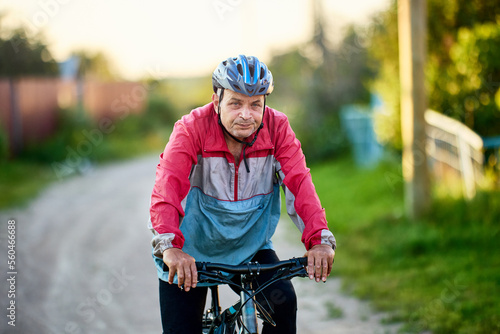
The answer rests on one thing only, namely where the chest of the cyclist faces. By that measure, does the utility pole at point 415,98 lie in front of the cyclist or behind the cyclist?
behind

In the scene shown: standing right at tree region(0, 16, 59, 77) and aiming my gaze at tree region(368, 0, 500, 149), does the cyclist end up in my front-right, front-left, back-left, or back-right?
front-right

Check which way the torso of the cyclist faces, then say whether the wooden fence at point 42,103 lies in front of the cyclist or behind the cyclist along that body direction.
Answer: behind

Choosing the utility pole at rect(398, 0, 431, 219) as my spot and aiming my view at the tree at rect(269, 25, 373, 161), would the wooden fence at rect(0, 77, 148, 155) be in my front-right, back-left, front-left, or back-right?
front-left

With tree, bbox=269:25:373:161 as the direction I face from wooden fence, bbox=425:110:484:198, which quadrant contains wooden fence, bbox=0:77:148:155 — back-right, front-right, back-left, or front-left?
front-left

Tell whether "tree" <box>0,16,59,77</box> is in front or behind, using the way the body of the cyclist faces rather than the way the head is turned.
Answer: behind

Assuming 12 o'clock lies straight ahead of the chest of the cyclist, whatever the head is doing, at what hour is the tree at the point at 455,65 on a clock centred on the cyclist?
The tree is roughly at 7 o'clock from the cyclist.

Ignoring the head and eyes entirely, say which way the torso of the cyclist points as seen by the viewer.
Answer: toward the camera

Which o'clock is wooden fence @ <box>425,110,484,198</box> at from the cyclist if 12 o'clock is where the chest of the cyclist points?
The wooden fence is roughly at 7 o'clock from the cyclist.

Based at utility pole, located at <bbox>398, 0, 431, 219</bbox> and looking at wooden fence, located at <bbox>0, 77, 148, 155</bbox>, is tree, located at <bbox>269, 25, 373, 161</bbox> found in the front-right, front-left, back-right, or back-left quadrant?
front-right

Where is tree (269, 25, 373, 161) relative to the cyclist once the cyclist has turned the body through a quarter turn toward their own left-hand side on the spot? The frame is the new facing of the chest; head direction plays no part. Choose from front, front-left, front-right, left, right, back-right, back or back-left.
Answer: left

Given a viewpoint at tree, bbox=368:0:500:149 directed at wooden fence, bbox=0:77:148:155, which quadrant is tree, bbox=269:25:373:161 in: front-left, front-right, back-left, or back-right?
front-right
